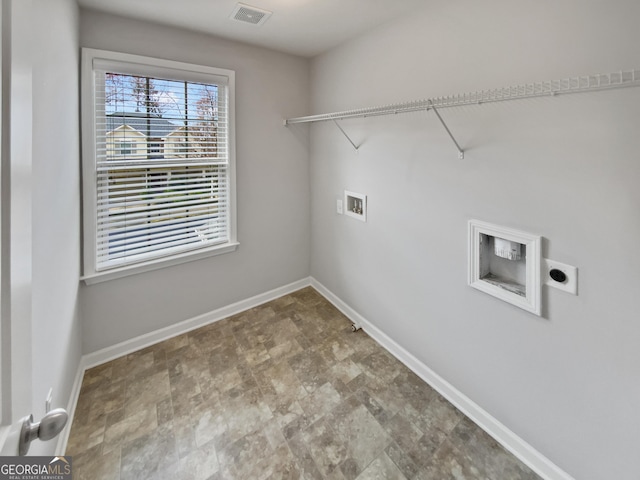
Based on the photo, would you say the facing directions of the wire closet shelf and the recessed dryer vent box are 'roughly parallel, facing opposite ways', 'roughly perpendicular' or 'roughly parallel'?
roughly parallel

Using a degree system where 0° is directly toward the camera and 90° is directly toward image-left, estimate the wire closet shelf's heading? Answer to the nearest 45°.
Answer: approximately 45°

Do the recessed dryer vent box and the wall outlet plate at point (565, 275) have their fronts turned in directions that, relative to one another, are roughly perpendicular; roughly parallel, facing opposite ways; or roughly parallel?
roughly parallel

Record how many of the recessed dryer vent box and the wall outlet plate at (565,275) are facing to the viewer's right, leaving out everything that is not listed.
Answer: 0

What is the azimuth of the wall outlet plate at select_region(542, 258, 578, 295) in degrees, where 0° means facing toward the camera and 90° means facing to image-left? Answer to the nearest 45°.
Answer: approximately 45°

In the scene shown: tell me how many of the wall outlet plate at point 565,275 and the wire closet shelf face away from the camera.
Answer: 0

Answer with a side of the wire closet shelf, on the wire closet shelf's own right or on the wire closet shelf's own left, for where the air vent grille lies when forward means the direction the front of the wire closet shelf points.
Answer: on the wire closet shelf's own right

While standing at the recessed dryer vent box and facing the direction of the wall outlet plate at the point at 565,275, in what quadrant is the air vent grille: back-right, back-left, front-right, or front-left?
back-right

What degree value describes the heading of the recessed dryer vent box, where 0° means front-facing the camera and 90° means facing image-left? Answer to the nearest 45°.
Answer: approximately 45°
